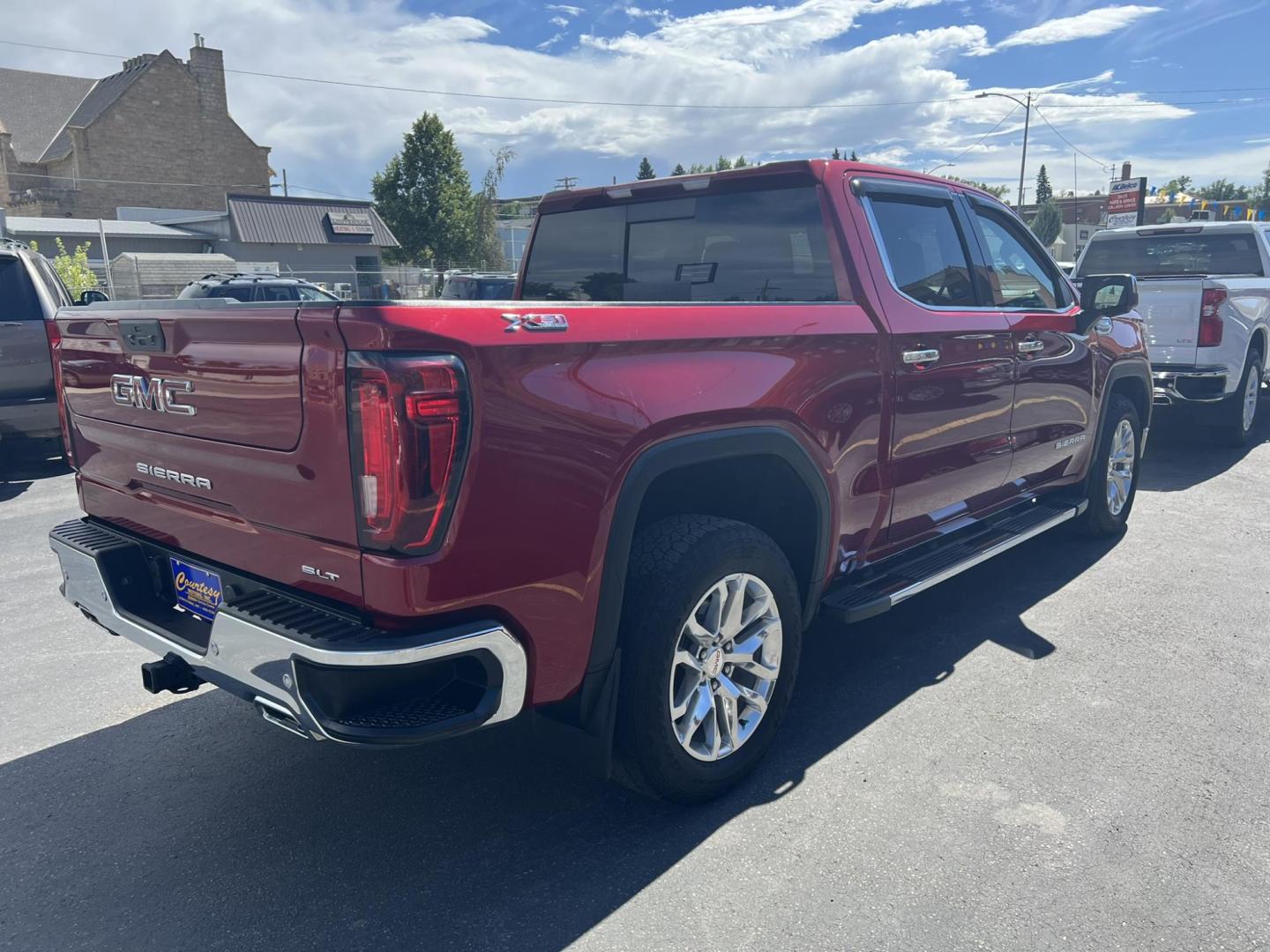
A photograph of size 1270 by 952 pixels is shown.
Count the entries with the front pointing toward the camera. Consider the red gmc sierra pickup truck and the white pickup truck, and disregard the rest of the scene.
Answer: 0

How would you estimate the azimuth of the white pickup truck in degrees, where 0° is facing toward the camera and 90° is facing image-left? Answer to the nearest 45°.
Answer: approximately 225°

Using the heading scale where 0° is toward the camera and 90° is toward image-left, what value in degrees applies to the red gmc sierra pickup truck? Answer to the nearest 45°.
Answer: approximately 225°

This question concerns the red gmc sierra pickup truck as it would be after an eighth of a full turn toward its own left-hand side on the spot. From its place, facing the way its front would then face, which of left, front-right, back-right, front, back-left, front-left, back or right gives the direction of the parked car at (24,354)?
front-left

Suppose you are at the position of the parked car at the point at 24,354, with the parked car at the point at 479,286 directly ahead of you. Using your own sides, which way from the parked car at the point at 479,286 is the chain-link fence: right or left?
left

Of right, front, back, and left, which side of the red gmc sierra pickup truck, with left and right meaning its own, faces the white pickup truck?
front

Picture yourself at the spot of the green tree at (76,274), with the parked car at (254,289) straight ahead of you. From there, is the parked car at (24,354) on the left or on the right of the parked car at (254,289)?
right

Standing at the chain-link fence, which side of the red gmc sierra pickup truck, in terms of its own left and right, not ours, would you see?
left

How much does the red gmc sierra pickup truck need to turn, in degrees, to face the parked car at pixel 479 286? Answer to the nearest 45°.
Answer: approximately 45° to its left

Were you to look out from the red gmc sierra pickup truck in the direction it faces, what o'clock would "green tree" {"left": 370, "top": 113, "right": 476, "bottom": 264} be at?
The green tree is roughly at 10 o'clock from the red gmc sierra pickup truck.
